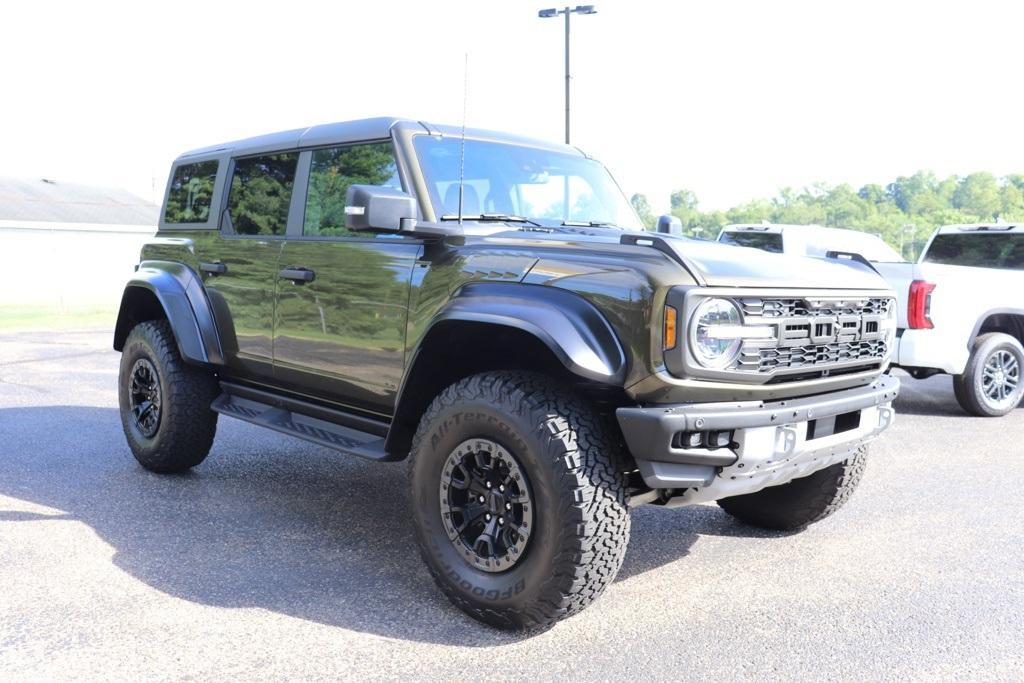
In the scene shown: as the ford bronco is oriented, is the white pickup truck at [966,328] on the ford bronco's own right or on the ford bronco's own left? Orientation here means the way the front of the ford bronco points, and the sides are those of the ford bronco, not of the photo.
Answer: on the ford bronco's own left

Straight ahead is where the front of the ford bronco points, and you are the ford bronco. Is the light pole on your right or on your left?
on your left

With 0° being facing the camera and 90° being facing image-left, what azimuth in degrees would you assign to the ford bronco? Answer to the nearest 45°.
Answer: approximately 315°

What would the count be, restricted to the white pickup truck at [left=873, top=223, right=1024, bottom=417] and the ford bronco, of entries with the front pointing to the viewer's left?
0

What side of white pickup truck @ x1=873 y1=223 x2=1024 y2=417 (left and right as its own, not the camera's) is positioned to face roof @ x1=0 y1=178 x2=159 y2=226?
left

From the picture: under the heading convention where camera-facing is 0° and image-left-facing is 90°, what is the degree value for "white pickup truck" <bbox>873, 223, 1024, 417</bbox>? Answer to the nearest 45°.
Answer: approximately 225°

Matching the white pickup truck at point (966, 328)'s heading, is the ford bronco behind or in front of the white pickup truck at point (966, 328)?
behind

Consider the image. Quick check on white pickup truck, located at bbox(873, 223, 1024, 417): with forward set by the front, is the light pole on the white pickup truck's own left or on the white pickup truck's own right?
on the white pickup truck's own left
